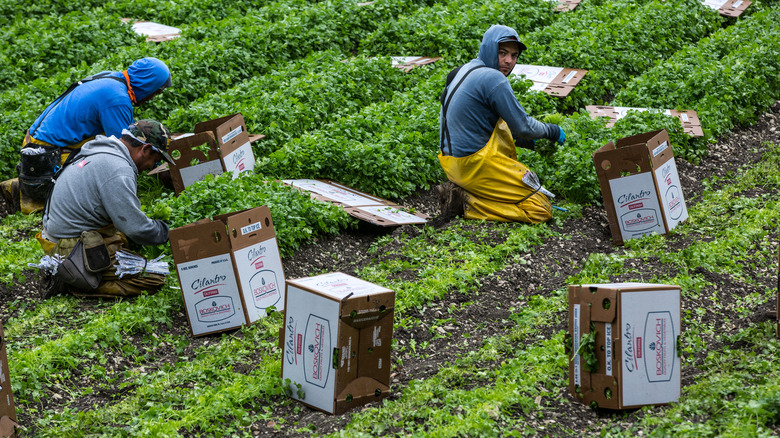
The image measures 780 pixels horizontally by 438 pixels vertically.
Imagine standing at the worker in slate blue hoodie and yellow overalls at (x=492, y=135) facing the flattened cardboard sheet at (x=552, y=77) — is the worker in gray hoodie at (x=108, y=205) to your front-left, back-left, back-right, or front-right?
back-left

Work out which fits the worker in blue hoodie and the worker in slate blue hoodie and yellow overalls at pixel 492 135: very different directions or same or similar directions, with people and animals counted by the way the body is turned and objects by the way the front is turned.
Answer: same or similar directions

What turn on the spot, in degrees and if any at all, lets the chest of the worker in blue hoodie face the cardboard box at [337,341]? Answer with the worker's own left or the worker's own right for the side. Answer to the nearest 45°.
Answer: approximately 90° to the worker's own right

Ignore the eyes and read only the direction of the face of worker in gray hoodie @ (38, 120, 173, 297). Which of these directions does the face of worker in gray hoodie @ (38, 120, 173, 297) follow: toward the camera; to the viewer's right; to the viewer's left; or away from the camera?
to the viewer's right

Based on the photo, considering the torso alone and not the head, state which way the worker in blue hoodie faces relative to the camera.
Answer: to the viewer's right

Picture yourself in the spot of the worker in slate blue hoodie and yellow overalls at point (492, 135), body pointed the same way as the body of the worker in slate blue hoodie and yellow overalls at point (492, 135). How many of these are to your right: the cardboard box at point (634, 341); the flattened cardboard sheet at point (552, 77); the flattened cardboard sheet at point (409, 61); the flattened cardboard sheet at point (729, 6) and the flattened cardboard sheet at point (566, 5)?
1

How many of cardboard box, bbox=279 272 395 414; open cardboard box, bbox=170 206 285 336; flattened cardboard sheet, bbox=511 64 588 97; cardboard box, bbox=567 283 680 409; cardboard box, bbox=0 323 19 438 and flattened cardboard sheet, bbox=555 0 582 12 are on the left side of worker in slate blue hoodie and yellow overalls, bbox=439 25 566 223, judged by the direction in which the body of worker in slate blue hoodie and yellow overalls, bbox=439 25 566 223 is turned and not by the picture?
2

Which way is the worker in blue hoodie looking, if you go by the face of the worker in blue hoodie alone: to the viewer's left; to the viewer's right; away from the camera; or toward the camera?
to the viewer's right

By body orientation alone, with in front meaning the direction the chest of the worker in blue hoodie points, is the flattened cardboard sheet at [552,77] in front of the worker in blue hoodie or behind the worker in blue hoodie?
in front

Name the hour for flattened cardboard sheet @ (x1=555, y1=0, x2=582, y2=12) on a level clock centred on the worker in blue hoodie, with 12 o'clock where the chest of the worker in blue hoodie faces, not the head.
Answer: The flattened cardboard sheet is roughly at 11 o'clock from the worker in blue hoodie.

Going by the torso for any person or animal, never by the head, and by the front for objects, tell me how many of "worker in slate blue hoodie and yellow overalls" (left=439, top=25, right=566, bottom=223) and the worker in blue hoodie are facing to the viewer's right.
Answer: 2

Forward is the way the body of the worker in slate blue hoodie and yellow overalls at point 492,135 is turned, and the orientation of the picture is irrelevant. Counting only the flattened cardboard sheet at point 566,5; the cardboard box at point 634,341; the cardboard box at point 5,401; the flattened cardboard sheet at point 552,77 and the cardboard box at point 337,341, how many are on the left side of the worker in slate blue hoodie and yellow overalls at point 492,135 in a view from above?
2

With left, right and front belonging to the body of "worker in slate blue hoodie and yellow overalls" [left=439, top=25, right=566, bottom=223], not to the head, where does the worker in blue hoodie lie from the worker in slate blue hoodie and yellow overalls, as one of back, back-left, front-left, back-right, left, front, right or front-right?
back

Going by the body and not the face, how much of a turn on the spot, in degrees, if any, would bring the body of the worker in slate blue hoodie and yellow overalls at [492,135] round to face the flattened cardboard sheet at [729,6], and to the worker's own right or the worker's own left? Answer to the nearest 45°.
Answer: approximately 45° to the worker's own left

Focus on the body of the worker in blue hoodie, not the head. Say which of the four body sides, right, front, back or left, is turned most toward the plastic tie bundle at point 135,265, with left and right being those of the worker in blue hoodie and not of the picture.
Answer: right

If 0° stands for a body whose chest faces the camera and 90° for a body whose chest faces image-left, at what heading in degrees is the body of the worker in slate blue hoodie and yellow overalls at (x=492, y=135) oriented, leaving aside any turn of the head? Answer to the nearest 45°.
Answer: approximately 270°

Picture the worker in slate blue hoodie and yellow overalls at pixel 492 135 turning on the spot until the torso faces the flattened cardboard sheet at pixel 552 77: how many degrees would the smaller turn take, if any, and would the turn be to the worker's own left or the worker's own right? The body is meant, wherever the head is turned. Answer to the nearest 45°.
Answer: approximately 90° to the worker's own left

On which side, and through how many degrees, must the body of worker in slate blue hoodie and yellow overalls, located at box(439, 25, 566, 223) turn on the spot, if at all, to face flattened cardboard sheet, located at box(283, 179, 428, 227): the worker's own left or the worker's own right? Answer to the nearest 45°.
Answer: approximately 180°

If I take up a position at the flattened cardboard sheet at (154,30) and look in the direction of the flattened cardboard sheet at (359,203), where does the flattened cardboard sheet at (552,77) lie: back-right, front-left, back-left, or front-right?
front-left
